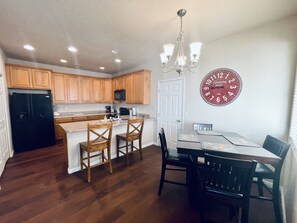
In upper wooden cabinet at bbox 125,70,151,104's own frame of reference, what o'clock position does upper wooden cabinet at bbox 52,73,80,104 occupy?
upper wooden cabinet at bbox 52,73,80,104 is roughly at 2 o'clock from upper wooden cabinet at bbox 125,70,151,104.

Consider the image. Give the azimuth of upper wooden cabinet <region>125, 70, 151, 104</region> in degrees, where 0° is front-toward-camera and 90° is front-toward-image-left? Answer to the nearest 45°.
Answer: approximately 45°

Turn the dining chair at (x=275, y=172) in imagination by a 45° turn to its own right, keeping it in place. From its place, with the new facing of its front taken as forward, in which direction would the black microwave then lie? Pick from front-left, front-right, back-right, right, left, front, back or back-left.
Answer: front

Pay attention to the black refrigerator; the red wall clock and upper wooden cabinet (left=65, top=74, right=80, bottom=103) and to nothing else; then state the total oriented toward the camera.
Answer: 3

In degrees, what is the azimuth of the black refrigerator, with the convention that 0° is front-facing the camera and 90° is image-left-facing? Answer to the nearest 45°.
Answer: approximately 0°

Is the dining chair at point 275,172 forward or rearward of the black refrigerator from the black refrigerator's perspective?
forward

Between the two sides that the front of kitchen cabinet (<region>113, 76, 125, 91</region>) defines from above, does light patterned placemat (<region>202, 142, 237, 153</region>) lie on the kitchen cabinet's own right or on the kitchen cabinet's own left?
on the kitchen cabinet's own left

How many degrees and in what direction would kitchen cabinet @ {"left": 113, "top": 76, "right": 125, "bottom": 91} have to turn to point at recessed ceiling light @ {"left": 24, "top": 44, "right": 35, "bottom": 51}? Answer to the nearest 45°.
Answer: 0° — it already faces it
